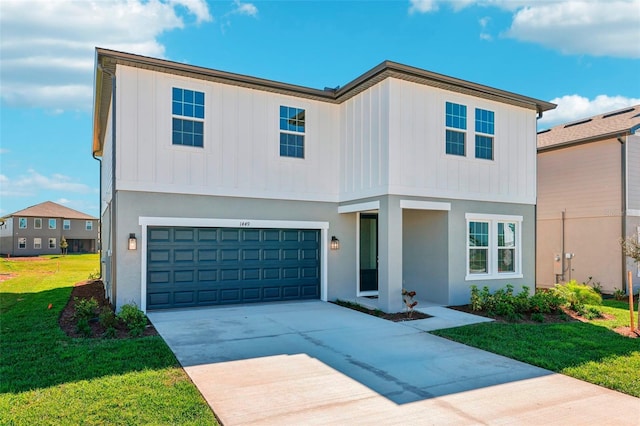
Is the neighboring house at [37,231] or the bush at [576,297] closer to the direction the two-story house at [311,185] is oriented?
the bush

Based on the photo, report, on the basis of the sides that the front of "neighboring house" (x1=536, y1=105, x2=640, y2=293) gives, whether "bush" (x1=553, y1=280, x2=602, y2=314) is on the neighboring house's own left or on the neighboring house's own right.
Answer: on the neighboring house's own right

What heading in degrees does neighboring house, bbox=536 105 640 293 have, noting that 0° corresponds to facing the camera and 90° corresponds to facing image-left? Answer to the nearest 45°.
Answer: approximately 315°
